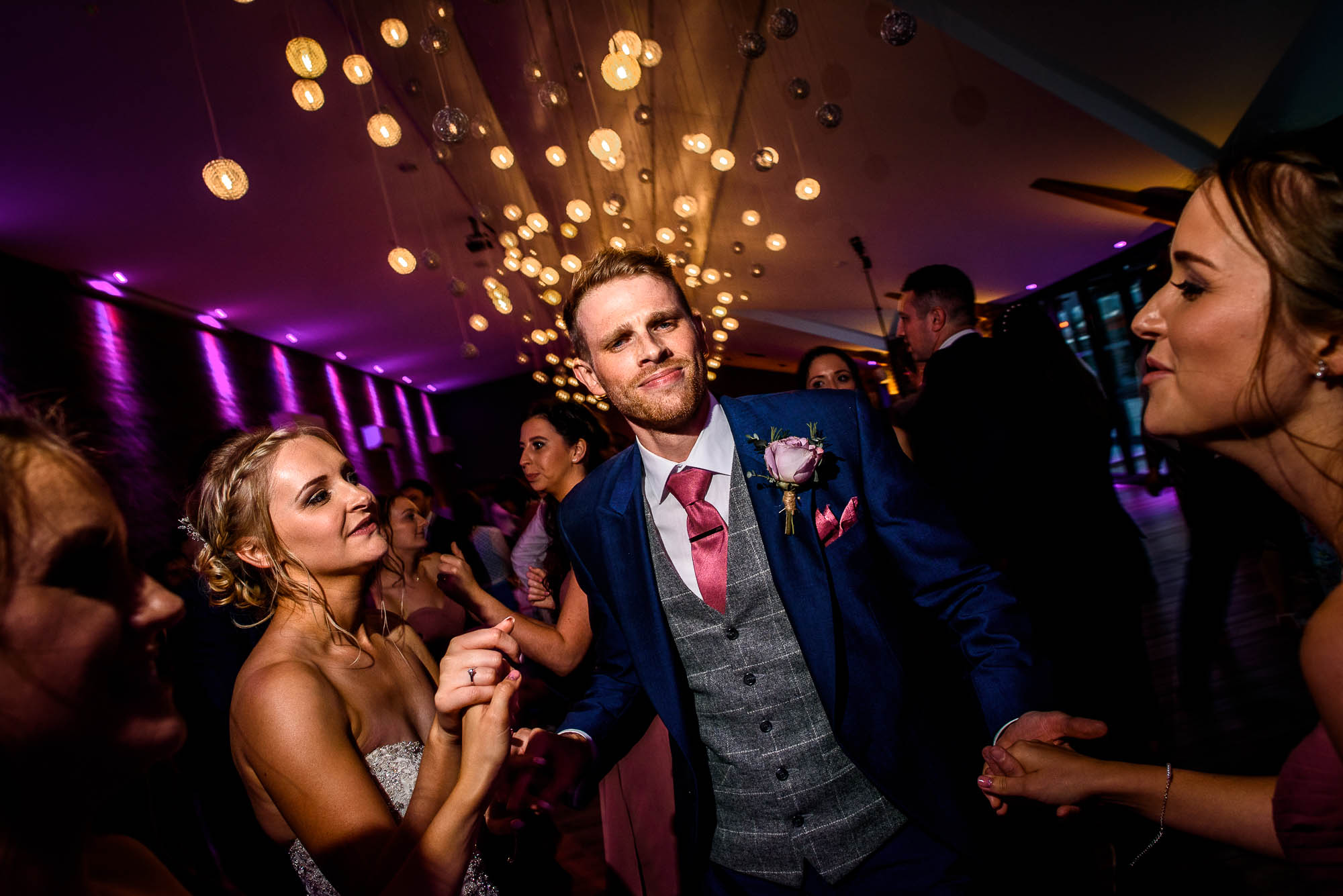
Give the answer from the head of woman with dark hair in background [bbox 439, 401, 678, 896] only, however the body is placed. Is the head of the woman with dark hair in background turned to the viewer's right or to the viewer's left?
to the viewer's left

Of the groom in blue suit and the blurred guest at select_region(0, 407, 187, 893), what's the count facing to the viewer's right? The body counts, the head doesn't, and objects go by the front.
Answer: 1

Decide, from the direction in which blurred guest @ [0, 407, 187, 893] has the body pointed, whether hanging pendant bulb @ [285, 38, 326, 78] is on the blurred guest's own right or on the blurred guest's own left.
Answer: on the blurred guest's own left

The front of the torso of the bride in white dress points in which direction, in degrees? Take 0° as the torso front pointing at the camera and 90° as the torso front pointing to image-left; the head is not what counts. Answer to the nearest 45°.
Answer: approximately 315°

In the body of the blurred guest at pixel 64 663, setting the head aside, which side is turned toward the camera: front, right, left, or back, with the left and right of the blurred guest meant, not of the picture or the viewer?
right

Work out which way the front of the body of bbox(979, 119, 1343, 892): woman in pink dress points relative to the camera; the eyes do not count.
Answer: to the viewer's left

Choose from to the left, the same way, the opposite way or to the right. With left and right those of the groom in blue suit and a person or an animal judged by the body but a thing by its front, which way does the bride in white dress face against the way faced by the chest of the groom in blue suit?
to the left

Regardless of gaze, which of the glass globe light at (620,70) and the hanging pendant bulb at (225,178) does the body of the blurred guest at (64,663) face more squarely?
the glass globe light

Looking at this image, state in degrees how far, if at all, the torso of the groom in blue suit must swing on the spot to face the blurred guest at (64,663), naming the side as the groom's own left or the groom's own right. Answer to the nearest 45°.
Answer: approximately 45° to the groom's own right

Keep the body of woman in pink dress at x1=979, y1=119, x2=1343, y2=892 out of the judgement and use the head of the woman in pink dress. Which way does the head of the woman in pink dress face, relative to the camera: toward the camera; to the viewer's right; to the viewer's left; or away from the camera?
to the viewer's left
